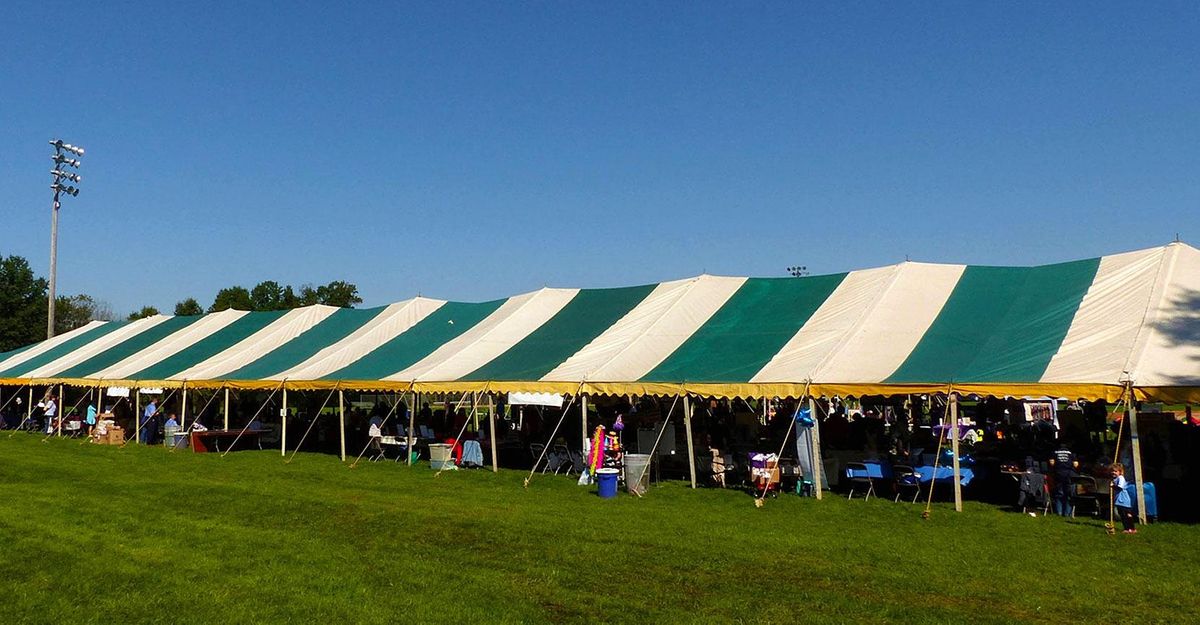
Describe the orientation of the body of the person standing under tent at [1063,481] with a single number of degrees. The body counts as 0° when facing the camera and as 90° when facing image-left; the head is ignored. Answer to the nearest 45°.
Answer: approximately 180°

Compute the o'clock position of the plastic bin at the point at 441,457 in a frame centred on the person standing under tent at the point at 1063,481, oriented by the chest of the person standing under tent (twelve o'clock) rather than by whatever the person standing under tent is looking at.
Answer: The plastic bin is roughly at 9 o'clock from the person standing under tent.

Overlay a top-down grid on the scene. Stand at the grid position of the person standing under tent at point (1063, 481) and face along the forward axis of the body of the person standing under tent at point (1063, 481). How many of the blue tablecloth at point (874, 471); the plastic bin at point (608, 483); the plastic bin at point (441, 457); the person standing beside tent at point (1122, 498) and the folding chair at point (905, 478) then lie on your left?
4

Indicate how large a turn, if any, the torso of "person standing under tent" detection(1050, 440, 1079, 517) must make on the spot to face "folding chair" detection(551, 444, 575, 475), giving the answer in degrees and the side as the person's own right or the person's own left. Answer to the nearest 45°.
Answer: approximately 90° to the person's own left
